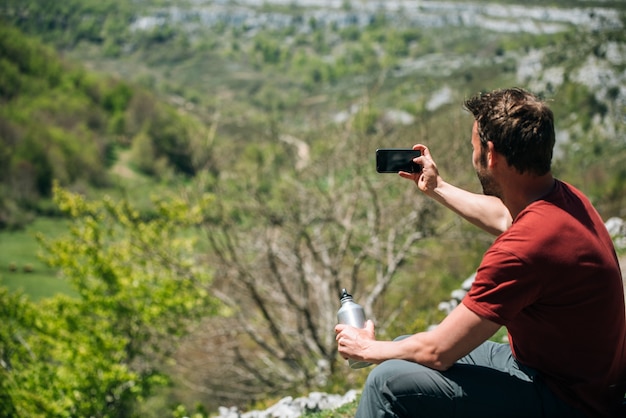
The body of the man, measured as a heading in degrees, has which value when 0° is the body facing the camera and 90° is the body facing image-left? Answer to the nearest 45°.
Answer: approximately 135°

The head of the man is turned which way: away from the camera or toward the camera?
away from the camera
